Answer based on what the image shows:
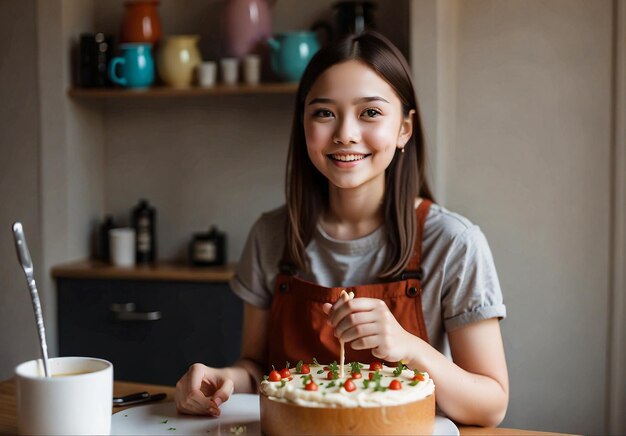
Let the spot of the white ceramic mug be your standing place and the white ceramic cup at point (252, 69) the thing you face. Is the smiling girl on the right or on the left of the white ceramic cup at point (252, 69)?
right

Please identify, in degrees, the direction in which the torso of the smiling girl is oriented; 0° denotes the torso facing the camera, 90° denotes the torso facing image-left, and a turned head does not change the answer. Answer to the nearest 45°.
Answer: approximately 0°

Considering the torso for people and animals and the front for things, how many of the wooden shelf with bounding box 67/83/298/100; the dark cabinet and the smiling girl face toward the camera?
3

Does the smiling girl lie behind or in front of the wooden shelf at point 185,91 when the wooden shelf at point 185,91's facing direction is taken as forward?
in front

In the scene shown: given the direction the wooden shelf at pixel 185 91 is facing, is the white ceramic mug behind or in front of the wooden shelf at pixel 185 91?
in front

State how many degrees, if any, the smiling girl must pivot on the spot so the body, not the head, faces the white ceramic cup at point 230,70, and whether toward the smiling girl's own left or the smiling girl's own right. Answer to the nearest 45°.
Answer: approximately 180°

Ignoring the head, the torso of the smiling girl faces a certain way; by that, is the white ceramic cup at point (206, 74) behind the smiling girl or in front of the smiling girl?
behind

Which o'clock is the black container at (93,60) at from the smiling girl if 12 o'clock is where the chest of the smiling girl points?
The black container is roughly at 5 o'clock from the smiling girl.

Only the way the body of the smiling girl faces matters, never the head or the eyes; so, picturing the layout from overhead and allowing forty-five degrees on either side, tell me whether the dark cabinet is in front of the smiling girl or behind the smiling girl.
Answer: behind
